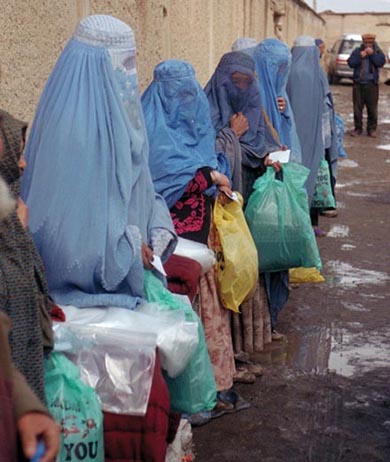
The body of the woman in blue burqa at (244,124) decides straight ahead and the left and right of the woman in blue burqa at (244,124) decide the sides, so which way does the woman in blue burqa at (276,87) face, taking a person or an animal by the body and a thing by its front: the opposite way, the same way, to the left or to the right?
the same way

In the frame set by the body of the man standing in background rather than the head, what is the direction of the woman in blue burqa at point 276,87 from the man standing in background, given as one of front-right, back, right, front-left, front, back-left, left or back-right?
front

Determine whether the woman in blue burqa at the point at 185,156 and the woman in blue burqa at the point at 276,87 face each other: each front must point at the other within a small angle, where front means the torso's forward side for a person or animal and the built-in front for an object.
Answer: no

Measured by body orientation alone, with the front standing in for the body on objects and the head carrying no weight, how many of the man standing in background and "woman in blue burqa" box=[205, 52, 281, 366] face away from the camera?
0

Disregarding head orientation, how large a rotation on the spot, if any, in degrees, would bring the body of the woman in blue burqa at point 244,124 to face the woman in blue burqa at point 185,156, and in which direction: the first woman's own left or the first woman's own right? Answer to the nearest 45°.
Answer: approximately 45° to the first woman's own right

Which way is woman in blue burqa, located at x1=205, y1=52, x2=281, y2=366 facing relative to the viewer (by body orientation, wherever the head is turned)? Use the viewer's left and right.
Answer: facing the viewer and to the right of the viewer

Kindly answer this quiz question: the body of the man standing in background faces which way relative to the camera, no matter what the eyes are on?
toward the camera

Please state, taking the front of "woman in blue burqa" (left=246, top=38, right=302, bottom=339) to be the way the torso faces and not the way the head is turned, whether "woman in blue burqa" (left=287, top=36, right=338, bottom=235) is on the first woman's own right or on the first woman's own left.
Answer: on the first woman's own left

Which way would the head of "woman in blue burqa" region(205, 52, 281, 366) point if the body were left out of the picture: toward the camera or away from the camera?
toward the camera

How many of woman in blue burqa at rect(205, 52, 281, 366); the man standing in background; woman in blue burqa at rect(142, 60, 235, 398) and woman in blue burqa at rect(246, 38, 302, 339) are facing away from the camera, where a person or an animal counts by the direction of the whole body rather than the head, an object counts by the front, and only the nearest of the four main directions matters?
0

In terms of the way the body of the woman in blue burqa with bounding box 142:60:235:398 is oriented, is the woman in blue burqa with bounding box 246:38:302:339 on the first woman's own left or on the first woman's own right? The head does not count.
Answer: on the first woman's own left

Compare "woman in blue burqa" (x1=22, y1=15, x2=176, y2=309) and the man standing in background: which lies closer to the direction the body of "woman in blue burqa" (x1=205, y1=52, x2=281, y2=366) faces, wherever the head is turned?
the woman in blue burqa

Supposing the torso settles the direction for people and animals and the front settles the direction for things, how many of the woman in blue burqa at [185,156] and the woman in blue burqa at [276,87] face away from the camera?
0

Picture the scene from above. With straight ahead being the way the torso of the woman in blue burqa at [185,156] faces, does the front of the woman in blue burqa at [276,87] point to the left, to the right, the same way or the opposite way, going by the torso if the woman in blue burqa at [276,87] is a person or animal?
the same way

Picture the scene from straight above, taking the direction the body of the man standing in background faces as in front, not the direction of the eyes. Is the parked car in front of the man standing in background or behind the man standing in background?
behind

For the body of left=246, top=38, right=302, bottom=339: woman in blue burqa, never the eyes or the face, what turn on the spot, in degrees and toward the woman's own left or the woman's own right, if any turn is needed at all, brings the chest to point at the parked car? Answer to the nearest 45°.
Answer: approximately 135° to the woman's own left

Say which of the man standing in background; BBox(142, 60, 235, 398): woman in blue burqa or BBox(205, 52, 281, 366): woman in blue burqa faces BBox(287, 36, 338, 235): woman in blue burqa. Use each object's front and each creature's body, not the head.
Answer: the man standing in background

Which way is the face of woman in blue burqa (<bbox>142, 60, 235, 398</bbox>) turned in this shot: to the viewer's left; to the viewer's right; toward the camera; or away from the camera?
toward the camera

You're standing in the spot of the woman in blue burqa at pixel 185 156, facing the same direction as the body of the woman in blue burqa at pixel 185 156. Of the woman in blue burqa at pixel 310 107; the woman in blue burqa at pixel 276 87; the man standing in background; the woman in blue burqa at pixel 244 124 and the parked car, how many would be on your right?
0
